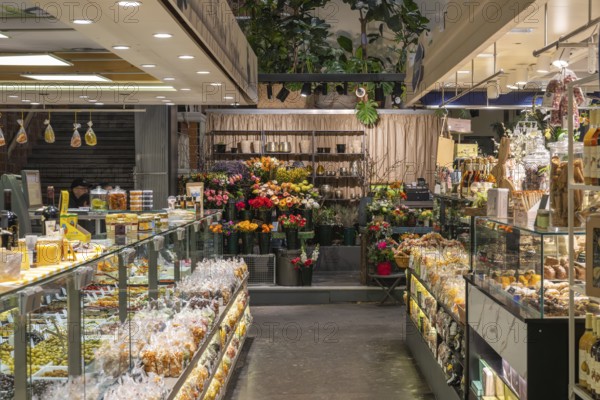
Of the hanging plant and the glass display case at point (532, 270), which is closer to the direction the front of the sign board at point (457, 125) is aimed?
the glass display case

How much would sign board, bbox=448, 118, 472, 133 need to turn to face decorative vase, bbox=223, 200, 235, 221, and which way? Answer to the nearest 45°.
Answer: approximately 90° to its right

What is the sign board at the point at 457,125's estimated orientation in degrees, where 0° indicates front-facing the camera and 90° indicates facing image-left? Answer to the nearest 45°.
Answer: approximately 0°

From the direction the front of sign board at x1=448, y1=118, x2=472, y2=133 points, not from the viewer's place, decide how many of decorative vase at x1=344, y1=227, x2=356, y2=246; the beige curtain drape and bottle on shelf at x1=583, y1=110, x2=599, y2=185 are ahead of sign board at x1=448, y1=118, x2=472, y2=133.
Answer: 1

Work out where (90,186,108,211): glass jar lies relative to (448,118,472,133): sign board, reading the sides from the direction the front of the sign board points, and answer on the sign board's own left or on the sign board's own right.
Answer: on the sign board's own right

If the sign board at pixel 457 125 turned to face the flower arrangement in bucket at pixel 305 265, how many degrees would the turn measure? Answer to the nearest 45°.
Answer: approximately 135° to its right

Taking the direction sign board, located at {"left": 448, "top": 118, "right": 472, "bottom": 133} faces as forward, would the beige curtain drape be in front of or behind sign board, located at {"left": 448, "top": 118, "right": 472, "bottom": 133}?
behind

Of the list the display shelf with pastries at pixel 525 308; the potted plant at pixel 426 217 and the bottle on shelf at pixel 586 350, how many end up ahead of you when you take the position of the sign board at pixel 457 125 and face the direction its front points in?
2

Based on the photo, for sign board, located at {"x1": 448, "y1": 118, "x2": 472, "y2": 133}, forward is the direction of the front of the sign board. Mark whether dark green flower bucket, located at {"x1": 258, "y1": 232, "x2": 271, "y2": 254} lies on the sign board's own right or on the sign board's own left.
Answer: on the sign board's own right

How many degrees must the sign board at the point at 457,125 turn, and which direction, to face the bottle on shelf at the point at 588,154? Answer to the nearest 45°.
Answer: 0° — it already faces it

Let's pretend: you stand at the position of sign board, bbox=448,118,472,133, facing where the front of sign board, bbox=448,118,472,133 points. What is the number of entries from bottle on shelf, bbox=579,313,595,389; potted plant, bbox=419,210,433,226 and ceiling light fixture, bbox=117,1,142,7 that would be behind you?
1

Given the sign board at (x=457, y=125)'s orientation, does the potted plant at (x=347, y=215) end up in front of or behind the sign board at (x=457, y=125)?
behind

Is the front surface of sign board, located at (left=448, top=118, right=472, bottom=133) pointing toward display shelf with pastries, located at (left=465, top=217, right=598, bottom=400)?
yes
